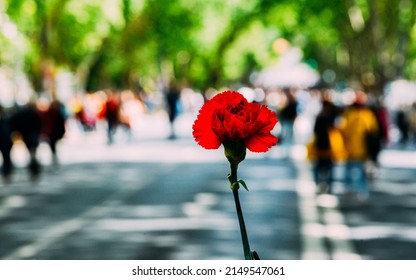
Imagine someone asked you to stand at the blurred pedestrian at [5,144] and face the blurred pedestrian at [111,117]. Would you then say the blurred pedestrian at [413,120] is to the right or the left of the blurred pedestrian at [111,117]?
right

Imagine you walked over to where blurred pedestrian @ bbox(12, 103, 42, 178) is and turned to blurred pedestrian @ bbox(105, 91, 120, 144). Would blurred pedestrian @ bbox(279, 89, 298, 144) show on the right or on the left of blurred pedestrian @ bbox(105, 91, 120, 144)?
right
